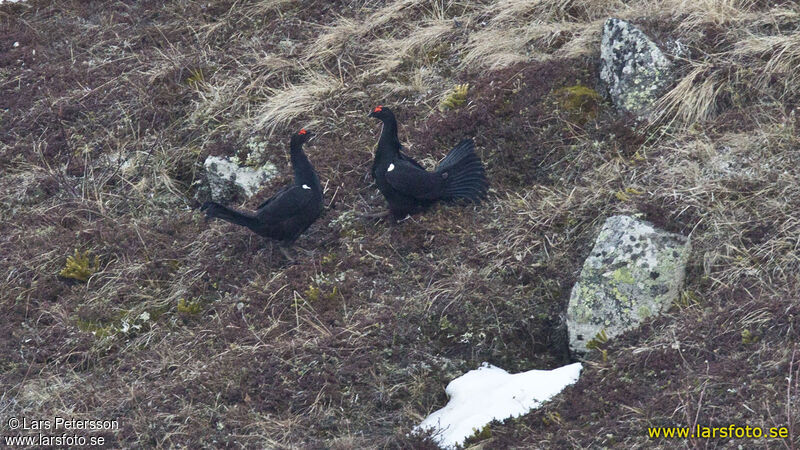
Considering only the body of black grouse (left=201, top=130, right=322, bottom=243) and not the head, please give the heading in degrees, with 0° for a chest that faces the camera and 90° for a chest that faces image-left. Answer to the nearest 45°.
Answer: approximately 270°

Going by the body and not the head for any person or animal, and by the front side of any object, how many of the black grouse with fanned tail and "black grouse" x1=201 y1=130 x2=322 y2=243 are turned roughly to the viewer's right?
1

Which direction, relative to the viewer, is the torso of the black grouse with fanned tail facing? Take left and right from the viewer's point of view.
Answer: facing to the left of the viewer

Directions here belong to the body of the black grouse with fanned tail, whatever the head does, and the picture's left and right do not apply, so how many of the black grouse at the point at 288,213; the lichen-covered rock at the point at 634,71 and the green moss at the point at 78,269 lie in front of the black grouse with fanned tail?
2

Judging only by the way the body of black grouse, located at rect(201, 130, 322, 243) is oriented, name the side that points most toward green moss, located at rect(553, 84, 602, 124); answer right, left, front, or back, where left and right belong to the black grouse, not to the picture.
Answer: front

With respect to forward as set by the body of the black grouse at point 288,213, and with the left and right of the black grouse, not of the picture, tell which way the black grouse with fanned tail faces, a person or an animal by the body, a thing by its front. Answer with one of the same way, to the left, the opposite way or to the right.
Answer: the opposite way

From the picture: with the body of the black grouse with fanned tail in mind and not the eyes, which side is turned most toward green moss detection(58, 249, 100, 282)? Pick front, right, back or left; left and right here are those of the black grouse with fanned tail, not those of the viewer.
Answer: front

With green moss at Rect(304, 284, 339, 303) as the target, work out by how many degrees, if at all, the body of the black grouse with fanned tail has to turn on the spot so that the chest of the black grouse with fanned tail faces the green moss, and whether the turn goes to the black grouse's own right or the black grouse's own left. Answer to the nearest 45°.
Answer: approximately 45° to the black grouse's own left

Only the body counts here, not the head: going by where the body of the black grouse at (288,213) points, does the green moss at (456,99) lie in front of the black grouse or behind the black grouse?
in front

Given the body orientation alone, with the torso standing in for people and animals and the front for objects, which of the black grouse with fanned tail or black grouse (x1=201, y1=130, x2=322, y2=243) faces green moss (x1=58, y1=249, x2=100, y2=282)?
the black grouse with fanned tail

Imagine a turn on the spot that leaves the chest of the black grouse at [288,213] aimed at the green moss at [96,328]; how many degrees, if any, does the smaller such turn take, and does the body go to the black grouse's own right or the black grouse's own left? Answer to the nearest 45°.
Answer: approximately 180°

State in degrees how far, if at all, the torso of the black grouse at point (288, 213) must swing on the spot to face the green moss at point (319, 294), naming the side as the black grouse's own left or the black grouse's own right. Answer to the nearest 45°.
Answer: approximately 90° to the black grouse's own right
